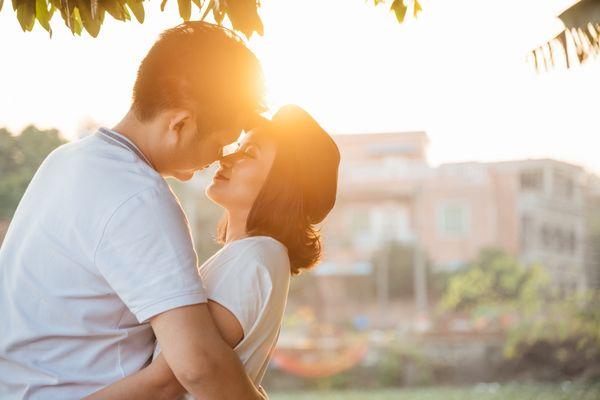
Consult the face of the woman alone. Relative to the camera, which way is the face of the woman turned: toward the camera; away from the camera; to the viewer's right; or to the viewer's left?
to the viewer's left

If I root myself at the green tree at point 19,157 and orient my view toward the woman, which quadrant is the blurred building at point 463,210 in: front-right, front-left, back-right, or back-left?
back-left

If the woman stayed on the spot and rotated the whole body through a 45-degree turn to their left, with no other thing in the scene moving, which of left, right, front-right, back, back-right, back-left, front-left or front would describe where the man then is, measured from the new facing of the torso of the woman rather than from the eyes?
front

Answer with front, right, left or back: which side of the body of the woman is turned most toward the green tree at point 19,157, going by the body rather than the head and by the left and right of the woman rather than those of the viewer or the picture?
right

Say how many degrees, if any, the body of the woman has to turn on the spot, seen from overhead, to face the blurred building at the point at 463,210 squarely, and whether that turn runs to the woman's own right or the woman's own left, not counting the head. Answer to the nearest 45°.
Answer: approximately 90° to the woman's own right

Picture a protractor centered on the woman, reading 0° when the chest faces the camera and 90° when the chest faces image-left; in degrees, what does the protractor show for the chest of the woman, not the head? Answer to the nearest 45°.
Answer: approximately 90°
